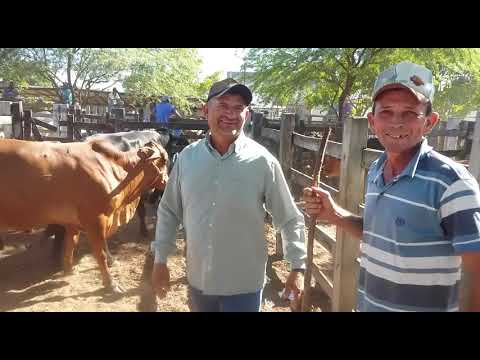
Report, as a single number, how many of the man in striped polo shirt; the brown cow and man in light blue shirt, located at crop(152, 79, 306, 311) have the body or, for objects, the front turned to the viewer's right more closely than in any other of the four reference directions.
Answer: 1

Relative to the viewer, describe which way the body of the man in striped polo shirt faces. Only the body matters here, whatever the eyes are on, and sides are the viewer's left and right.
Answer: facing the viewer and to the left of the viewer

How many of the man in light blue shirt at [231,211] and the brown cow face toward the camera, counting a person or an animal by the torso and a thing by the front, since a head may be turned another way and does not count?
1

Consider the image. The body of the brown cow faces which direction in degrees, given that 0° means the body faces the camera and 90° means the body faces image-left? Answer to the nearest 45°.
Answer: approximately 270°

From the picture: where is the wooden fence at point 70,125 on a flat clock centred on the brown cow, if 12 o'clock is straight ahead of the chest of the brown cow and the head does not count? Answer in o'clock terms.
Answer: The wooden fence is roughly at 9 o'clock from the brown cow.

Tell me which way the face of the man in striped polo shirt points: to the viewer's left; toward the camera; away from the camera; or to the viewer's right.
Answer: toward the camera

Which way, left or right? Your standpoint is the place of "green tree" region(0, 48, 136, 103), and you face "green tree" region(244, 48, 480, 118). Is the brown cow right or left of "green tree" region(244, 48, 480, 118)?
right

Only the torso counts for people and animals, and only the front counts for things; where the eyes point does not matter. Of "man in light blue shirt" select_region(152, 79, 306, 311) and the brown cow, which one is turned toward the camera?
the man in light blue shirt

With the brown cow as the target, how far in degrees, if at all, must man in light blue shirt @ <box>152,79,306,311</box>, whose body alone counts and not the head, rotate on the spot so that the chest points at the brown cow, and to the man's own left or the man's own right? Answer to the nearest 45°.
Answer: approximately 135° to the man's own right

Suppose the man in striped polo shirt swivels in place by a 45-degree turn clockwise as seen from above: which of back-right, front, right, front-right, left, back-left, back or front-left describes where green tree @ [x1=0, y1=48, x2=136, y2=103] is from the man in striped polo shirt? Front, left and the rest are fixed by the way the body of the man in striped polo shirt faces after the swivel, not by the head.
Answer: front-right

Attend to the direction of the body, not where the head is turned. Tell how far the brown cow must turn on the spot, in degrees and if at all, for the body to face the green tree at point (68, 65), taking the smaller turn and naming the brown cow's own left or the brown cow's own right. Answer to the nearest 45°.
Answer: approximately 90° to the brown cow's own left

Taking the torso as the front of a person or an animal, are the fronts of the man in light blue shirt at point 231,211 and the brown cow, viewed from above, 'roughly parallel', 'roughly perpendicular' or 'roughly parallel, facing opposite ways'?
roughly perpendicular

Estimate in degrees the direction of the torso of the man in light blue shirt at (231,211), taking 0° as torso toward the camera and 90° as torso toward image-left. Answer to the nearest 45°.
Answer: approximately 0°

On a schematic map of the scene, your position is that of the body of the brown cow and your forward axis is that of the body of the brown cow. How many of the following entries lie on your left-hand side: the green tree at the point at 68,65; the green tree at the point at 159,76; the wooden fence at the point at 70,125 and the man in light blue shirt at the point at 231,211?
3

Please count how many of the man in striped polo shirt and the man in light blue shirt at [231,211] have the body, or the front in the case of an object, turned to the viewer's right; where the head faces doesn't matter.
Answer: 0
